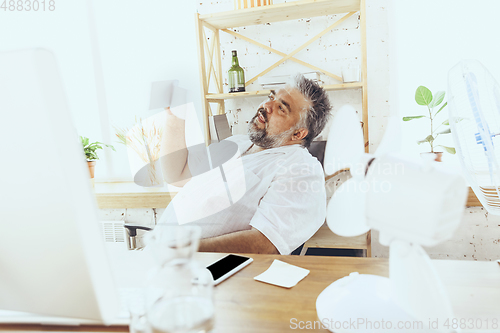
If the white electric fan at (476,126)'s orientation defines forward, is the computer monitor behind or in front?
in front

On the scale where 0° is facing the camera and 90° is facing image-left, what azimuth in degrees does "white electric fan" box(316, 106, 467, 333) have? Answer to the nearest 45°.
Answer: approximately 135°

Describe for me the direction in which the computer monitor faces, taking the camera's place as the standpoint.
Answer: facing away from the viewer and to the right of the viewer

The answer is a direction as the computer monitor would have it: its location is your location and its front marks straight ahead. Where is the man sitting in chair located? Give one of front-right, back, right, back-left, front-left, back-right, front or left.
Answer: front

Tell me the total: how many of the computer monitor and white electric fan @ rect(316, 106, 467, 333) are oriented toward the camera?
0

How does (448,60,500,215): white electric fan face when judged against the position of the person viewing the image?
facing the viewer and to the left of the viewer

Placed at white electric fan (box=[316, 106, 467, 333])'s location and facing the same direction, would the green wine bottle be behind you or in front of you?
in front

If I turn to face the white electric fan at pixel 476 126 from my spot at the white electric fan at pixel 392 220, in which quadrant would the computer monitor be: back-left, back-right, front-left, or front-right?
back-left
